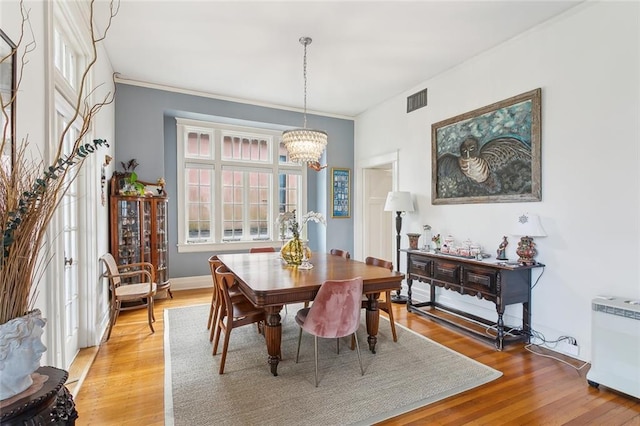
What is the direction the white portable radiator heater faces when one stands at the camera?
facing the viewer and to the left of the viewer

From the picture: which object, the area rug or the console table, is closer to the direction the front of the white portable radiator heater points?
the area rug

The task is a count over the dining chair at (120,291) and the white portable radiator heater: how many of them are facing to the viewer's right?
1

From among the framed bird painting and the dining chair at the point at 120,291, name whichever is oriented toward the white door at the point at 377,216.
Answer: the dining chair

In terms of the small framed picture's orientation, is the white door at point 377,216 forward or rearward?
forward

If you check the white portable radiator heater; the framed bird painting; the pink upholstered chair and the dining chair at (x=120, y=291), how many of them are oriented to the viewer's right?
1

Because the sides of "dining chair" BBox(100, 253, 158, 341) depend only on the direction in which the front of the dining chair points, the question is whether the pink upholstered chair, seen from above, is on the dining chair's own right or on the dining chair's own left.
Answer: on the dining chair's own right

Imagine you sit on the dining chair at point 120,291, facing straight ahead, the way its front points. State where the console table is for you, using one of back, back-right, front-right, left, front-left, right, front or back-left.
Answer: front-right

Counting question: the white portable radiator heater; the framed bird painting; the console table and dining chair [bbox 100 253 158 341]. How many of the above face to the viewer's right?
1

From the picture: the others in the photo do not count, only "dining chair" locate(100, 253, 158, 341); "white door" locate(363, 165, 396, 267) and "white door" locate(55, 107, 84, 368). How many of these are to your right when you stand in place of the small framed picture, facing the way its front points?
2

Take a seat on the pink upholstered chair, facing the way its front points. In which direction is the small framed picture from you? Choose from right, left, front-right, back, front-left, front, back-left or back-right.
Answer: front-right

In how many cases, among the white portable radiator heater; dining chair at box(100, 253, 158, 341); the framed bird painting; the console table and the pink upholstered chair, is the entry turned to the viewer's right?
1

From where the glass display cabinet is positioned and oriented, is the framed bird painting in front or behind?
in front

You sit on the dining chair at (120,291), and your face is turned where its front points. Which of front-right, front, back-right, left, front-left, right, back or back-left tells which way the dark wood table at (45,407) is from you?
right
